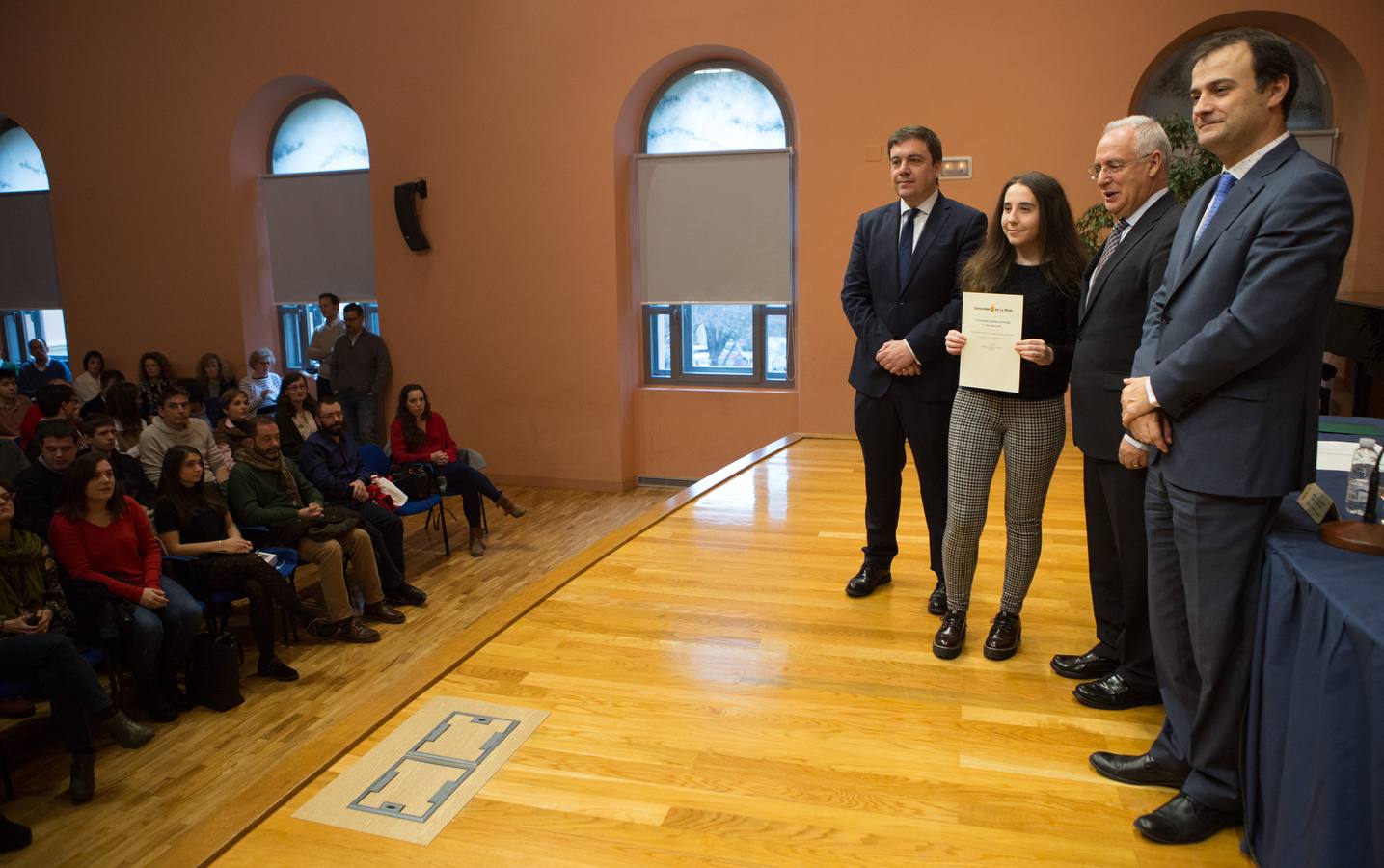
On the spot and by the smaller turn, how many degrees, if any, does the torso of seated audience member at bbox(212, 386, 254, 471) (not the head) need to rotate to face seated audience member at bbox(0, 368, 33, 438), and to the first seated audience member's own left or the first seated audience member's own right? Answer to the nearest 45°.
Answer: approximately 180°

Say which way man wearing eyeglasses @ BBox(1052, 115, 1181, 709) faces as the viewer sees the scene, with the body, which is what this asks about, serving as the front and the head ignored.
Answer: to the viewer's left

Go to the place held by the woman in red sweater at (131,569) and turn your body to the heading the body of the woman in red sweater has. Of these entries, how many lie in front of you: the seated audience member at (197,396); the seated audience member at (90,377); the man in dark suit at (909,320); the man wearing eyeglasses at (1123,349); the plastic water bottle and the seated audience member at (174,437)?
3

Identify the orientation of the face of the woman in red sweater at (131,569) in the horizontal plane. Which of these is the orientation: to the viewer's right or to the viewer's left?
to the viewer's right

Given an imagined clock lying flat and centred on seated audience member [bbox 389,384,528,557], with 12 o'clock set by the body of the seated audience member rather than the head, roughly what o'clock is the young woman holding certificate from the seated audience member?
The young woman holding certificate is roughly at 1 o'clock from the seated audience member.

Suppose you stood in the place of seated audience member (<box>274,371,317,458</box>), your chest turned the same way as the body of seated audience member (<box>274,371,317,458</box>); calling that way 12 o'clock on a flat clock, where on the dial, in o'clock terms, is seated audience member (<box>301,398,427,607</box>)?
seated audience member (<box>301,398,427,607</box>) is roughly at 1 o'clock from seated audience member (<box>274,371,317,458</box>).

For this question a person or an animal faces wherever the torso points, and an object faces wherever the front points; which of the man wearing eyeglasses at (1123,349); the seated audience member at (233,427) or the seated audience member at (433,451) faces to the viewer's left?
the man wearing eyeglasses

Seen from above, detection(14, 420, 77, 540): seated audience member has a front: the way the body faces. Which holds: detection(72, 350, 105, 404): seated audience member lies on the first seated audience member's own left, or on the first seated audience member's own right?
on the first seated audience member's own left

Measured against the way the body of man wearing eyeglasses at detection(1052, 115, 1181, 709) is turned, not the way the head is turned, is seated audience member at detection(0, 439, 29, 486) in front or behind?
in front

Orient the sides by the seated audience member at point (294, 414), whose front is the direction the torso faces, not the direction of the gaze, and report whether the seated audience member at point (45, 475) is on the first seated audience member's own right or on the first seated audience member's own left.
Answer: on the first seated audience member's own right

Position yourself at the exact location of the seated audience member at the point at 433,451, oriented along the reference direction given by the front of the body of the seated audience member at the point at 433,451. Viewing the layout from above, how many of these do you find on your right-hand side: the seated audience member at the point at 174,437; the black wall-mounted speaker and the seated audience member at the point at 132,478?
2

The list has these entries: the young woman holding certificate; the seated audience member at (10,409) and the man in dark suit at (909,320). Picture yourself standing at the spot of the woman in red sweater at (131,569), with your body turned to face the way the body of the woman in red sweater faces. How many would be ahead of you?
2

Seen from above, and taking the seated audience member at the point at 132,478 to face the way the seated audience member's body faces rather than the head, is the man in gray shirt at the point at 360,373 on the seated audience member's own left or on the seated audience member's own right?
on the seated audience member's own left

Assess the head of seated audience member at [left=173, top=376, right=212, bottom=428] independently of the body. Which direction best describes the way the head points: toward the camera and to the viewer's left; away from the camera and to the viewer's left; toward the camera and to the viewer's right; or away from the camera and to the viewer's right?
toward the camera and to the viewer's right
